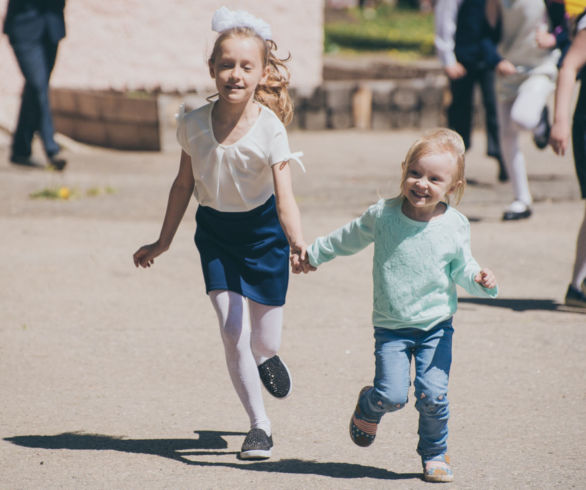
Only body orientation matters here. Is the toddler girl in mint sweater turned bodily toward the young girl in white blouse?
no

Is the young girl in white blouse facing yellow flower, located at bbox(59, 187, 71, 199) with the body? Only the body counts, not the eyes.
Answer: no

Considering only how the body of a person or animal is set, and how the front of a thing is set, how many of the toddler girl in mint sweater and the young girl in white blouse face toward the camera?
2

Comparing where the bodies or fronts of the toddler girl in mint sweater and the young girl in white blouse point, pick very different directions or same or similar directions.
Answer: same or similar directions

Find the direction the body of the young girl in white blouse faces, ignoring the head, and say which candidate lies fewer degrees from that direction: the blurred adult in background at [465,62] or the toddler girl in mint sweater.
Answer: the toddler girl in mint sweater

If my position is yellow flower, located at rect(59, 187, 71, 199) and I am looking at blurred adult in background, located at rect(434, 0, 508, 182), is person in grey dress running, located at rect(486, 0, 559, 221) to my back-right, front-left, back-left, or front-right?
front-right

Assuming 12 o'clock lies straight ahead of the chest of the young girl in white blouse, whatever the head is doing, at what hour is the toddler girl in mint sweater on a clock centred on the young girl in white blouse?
The toddler girl in mint sweater is roughly at 10 o'clock from the young girl in white blouse.

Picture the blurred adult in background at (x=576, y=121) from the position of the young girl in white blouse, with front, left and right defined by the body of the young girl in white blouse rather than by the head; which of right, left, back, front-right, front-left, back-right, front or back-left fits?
back-left

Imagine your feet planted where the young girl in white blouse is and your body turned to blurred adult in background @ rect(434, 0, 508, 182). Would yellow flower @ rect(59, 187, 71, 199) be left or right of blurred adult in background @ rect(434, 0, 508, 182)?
left

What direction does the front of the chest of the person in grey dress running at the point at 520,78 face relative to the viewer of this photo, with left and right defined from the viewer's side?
facing the viewer and to the left of the viewer

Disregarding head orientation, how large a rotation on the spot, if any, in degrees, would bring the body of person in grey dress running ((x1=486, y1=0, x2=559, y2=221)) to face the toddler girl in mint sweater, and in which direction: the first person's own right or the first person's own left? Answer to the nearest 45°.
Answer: approximately 45° to the first person's own left

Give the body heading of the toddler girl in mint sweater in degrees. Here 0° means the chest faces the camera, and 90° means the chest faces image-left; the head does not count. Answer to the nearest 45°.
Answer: approximately 0°

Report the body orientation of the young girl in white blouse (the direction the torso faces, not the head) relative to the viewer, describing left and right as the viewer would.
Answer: facing the viewer

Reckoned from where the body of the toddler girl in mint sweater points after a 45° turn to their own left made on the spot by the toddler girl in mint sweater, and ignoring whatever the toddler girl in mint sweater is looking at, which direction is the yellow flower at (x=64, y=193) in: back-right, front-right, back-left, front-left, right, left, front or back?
back
